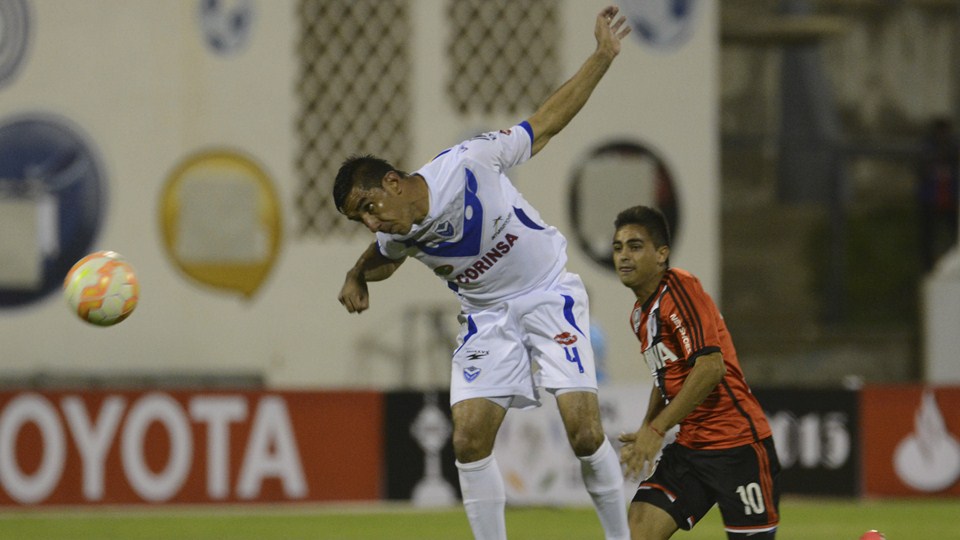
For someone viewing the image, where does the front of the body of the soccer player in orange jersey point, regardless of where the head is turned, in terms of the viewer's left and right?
facing the viewer and to the left of the viewer

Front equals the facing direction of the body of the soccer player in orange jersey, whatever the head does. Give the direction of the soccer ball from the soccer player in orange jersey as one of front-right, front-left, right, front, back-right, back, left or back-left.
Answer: front-right

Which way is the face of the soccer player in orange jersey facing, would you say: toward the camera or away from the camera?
toward the camera

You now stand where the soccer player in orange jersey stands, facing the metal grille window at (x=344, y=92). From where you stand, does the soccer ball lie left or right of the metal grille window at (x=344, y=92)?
left

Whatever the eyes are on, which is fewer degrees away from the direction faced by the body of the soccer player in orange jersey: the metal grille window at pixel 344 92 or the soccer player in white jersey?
the soccer player in white jersey

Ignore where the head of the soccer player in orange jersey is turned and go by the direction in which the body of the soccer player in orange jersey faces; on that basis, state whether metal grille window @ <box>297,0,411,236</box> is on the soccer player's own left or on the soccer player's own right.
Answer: on the soccer player's own right
